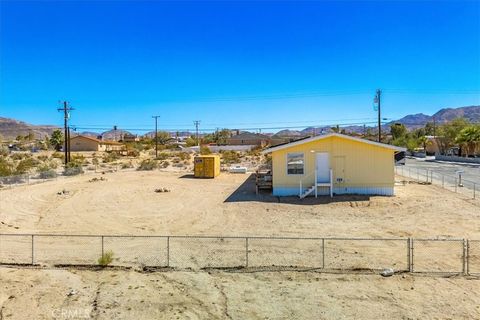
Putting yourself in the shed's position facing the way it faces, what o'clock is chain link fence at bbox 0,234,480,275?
The chain link fence is roughly at 12 o'clock from the shed.

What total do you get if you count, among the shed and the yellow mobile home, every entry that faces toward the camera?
2

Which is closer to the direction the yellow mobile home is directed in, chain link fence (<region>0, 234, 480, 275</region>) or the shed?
the chain link fence

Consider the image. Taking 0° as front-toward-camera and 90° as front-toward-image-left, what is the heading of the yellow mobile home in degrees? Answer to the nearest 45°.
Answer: approximately 0°

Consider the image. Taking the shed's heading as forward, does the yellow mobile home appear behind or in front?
in front

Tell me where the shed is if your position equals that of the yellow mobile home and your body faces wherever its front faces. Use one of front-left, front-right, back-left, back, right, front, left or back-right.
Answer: back-right

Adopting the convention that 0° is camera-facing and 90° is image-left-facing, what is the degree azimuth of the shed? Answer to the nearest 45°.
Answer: approximately 0°

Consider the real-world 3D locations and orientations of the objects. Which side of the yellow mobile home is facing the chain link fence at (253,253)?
front

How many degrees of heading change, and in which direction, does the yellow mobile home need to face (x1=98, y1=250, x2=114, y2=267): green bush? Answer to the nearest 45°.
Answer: approximately 45° to its right
